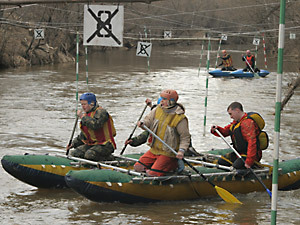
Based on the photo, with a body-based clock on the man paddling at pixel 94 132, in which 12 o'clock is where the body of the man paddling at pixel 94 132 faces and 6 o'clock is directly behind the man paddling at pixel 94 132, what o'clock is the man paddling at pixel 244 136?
the man paddling at pixel 244 136 is roughly at 8 o'clock from the man paddling at pixel 94 132.

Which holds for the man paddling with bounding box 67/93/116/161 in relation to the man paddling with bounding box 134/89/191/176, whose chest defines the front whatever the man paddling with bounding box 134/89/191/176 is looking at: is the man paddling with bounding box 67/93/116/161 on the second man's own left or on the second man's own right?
on the second man's own right

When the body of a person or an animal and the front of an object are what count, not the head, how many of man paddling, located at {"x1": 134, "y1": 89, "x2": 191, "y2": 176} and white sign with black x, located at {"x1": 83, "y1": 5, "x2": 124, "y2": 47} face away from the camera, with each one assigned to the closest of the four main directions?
0

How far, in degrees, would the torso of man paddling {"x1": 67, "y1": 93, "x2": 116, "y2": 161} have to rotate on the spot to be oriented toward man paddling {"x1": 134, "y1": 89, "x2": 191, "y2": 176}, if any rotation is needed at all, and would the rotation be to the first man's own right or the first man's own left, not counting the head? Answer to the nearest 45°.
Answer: approximately 90° to the first man's own left

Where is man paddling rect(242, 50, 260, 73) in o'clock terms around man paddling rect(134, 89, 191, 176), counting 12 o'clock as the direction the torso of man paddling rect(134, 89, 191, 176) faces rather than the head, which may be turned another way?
man paddling rect(242, 50, 260, 73) is roughly at 5 o'clock from man paddling rect(134, 89, 191, 176).

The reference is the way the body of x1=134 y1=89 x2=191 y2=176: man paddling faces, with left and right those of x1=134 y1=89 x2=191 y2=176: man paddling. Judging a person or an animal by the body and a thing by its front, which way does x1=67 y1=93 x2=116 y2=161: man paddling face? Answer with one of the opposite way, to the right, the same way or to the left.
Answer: the same way

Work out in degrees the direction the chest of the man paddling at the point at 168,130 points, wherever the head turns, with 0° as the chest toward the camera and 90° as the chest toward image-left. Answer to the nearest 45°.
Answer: approximately 45°

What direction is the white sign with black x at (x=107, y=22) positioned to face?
toward the camera

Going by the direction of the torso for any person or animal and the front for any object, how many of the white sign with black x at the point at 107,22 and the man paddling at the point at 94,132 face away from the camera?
0

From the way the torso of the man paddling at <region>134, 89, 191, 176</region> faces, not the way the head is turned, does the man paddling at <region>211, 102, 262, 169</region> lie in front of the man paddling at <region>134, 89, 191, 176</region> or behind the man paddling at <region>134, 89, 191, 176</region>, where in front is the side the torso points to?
behind

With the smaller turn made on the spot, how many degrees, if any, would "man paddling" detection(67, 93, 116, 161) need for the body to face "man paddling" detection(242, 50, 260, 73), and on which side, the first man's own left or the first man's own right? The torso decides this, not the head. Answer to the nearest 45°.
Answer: approximately 135° to the first man's own right

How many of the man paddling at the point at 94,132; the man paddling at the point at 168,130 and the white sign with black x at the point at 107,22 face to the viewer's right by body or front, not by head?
0

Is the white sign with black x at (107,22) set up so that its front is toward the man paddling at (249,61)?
no

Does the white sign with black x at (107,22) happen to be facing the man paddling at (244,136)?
no
